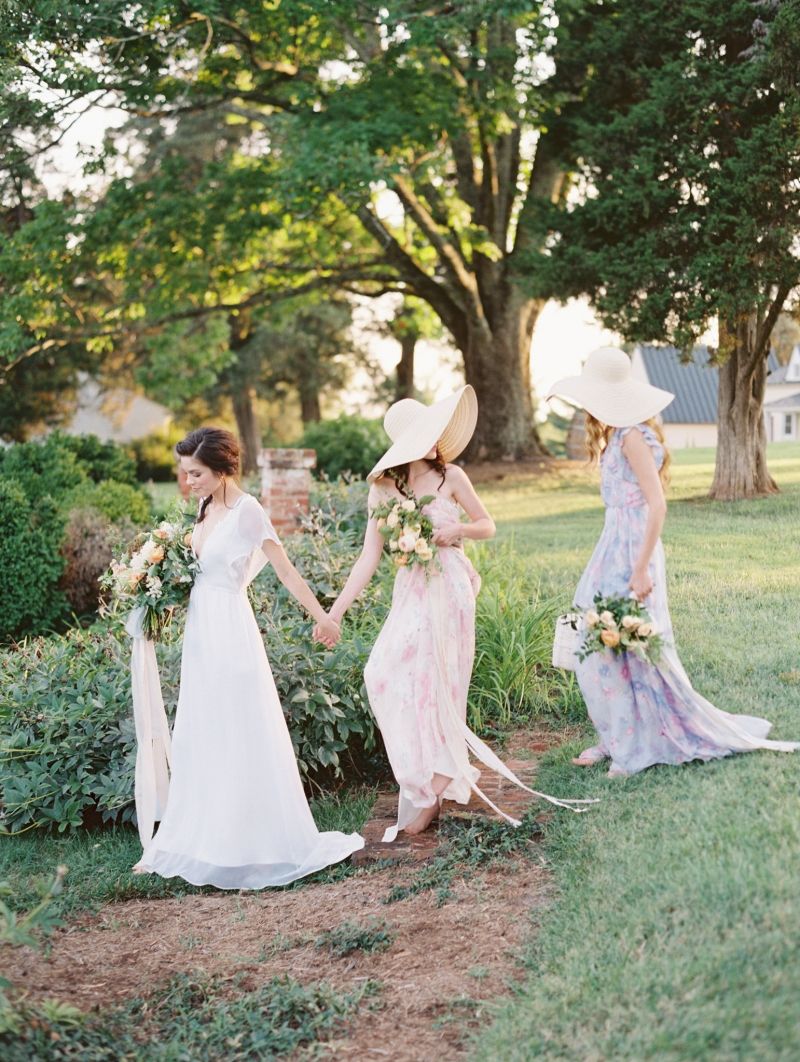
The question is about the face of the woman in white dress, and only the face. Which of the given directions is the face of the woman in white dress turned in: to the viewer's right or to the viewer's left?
to the viewer's left

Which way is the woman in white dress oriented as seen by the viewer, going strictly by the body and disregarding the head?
to the viewer's left

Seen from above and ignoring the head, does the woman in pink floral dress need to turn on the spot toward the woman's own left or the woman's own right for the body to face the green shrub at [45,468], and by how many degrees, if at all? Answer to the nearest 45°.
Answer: approximately 90° to the woman's own right

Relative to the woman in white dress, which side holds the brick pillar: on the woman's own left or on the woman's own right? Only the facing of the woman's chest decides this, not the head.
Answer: on the woman's own right

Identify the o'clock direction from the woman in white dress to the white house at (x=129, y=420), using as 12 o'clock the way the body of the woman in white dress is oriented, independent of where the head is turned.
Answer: The white house is roughly at 3 o'clock from the woman in white dress.

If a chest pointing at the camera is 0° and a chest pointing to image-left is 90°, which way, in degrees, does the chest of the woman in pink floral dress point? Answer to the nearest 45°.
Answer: approximately 45°

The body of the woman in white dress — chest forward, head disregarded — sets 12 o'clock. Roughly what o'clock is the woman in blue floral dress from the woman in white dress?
The woman in blue floral dress is roughly at 6 o'clock from the woman in white dress.
